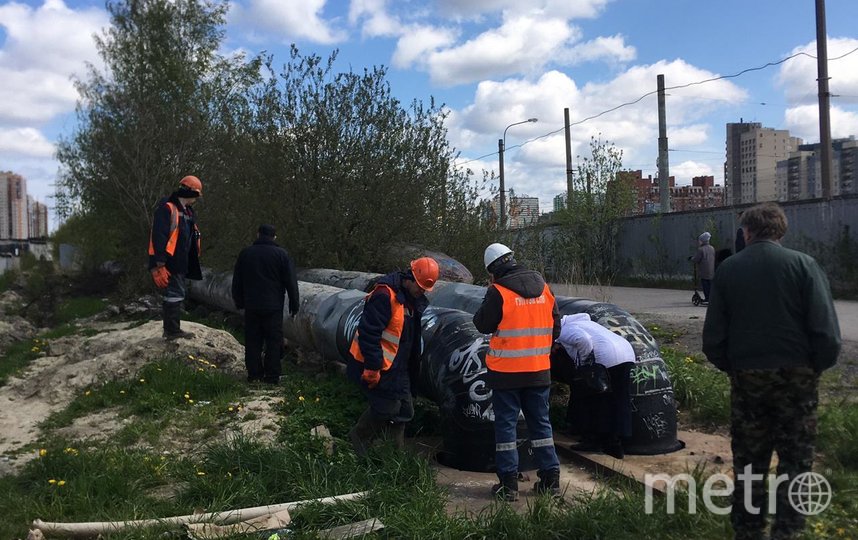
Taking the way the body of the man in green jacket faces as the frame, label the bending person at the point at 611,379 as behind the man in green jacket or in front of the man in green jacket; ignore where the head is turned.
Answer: in front

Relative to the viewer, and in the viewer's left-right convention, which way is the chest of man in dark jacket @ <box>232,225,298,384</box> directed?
facing away from the viewer

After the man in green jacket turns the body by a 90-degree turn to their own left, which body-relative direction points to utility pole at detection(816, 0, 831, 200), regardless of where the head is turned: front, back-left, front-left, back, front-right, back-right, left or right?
right

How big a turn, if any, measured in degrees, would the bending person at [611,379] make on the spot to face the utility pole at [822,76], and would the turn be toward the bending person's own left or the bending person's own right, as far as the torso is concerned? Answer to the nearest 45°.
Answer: approximately 90° to the bending person's own right

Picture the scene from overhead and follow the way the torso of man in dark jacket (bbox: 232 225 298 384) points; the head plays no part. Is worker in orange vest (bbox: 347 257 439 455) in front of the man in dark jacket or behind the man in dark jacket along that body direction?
behind

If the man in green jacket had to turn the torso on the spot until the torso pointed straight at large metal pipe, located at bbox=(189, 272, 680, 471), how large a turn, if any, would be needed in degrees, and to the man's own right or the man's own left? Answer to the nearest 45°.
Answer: approximately 45° to the man's own left

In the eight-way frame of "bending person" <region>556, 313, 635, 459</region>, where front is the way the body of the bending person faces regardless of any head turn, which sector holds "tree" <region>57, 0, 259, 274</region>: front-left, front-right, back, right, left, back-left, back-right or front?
front-right

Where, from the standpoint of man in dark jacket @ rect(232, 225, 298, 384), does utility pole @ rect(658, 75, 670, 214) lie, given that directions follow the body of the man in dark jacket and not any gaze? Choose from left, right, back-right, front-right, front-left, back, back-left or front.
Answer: front-right

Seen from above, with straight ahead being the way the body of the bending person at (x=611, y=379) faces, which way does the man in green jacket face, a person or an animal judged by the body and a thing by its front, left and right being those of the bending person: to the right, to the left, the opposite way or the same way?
to the right

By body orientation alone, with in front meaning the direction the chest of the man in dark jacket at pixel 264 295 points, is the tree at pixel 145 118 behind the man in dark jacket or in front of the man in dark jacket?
in front

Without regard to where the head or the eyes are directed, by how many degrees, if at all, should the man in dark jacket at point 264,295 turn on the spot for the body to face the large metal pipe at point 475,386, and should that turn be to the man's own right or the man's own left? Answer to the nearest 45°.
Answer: approximately 135° to the man's own right

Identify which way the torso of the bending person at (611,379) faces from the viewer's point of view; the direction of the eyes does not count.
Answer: to the viewer's left

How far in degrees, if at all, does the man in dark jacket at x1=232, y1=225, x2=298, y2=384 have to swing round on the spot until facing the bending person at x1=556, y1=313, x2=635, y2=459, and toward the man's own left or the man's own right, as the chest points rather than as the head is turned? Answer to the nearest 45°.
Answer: approximately 135° to the man's own right

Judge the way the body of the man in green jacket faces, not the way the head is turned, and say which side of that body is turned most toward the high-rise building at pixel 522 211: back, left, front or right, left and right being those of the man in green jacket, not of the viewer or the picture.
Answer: front

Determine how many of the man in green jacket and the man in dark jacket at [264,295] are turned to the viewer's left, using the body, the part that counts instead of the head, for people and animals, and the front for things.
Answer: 0

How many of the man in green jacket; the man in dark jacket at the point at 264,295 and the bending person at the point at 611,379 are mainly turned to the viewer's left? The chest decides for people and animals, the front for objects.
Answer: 1

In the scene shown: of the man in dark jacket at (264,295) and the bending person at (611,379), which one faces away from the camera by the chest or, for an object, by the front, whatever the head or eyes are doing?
the man in dark jacket

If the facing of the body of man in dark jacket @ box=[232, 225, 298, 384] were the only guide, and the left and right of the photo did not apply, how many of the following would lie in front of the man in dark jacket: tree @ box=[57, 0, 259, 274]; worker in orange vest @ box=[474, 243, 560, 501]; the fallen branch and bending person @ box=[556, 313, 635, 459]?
1

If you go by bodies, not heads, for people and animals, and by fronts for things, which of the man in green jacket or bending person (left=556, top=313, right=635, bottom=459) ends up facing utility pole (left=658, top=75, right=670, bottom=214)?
the man in green jacket

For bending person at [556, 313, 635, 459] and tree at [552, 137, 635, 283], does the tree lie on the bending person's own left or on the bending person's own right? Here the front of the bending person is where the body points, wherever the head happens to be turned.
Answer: on the bending person's own right

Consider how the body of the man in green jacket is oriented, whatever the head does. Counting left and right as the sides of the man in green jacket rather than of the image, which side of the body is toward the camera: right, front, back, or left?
back
